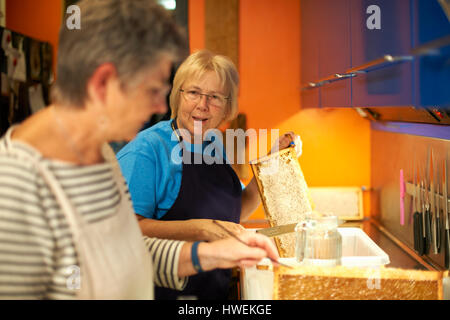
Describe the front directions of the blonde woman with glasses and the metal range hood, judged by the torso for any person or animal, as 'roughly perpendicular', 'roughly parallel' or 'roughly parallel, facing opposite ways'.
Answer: roughly perpendicular

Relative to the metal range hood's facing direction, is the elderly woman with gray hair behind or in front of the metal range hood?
in front

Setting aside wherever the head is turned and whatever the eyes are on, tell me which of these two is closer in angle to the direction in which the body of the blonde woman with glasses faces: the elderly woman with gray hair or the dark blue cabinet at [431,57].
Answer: the dark blue cabinet

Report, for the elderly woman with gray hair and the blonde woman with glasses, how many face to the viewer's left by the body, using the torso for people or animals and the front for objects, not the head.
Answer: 0

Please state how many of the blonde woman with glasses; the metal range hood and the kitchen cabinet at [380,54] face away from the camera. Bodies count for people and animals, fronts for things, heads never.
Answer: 0

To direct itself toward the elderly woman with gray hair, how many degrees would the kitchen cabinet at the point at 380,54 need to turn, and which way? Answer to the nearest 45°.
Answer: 0° — it already faces them

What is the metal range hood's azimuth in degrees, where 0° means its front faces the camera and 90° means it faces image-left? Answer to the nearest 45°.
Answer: approximately 45°

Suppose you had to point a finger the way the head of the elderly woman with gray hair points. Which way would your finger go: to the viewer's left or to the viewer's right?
to the viewer's right

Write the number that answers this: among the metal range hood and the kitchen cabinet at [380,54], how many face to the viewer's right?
0

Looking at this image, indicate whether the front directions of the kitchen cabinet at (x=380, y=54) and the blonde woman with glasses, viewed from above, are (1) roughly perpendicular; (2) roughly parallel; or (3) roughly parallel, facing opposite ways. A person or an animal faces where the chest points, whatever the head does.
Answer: roughly perpendicular

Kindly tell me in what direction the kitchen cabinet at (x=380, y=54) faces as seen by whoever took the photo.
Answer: facing the viewer and to the left of the viewer

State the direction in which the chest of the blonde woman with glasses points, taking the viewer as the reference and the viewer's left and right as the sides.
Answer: facing the viewer and to the right of the viewer

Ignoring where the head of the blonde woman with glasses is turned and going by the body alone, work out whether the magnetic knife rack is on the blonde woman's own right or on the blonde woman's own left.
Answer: on the blonde woman's own left

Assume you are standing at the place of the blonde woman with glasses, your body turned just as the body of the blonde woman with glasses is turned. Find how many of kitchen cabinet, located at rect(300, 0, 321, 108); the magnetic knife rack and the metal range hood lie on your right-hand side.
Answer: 0
